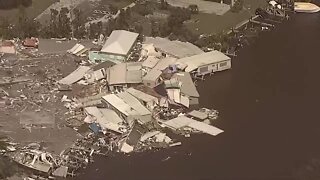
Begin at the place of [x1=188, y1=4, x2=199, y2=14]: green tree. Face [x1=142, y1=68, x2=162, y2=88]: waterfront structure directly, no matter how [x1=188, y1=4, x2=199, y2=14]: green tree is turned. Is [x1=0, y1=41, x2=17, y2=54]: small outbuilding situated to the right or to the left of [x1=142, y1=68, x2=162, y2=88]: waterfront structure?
right

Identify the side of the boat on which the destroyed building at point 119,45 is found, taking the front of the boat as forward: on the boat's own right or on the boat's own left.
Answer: on the boat's own right

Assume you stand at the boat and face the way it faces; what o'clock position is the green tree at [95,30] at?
The green tree is roughly at 5 o'clock from the boat.

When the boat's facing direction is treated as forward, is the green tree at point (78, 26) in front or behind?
behind

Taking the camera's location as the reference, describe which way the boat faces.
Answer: facing to the right of the viewer

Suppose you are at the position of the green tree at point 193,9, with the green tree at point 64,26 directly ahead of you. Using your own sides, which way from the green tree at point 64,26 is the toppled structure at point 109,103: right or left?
left

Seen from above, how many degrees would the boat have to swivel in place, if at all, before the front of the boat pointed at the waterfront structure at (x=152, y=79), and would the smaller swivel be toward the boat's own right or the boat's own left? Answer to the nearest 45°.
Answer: approximately 135° to the boat's own right
